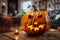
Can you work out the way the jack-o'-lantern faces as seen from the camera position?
facing the viewer
